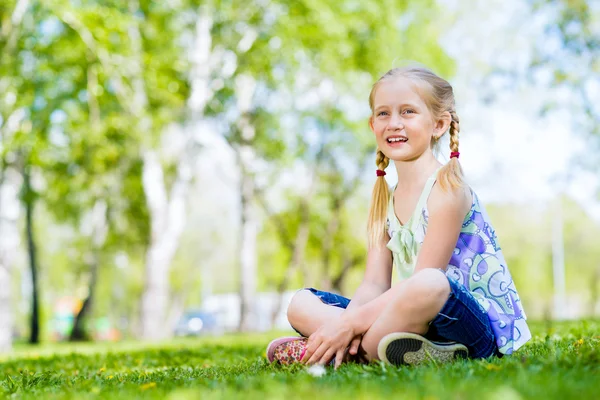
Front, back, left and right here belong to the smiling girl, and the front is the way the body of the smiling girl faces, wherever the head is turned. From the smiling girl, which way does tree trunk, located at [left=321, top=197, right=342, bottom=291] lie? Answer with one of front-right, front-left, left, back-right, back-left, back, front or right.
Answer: back-right

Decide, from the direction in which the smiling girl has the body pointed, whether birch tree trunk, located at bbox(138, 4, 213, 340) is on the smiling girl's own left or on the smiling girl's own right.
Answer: on the smiling girl's own right

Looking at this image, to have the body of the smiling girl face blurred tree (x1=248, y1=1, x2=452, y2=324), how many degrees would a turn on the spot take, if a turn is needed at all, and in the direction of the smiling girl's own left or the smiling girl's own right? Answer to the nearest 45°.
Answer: approximately 135° to the smiling girl's own right

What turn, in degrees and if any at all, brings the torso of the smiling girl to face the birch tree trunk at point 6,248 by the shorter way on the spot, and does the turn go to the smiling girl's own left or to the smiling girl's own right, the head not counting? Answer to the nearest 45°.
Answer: approximately 90° to the smiling girl's own right

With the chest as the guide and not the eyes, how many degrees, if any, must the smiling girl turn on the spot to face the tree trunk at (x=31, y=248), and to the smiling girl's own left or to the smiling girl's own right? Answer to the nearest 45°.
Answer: approximately 90° to the smiling girl's own right

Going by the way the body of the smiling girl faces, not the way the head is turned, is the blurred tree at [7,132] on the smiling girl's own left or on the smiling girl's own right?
on the smiling girl's own right

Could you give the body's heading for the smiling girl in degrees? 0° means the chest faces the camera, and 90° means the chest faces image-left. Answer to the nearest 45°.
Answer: approximately 45°
